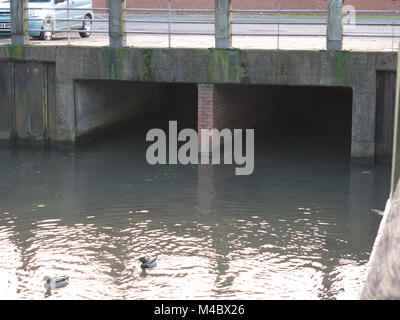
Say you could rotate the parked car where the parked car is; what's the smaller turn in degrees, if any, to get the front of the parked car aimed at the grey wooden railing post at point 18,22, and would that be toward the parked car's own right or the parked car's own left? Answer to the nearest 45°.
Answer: approximately 45° to the parked car's own left

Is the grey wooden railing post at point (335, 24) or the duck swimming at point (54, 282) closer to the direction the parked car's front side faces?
the duck swimming

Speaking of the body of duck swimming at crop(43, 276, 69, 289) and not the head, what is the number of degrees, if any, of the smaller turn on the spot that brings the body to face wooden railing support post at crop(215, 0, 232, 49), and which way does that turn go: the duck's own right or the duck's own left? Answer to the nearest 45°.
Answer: approximately 135° to the duck's own right

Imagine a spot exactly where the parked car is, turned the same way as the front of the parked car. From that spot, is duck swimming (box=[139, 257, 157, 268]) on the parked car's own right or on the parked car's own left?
on the parked car's own left

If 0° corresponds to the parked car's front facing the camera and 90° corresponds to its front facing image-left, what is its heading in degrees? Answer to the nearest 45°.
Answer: approximately 45°

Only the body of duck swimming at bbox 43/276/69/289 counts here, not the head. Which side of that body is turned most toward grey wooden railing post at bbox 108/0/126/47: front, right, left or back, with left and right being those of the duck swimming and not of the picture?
right

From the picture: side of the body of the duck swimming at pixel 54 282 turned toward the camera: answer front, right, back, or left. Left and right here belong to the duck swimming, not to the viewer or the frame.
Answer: left

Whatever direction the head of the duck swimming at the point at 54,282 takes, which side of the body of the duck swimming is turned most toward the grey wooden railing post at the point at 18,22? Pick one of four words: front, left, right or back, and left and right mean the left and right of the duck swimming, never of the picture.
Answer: right

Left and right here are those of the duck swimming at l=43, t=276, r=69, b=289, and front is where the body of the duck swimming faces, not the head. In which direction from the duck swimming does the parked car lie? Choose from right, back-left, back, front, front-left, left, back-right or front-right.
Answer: right

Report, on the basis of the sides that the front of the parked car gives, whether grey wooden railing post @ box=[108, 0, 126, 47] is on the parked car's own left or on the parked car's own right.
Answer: on the parked car's own left

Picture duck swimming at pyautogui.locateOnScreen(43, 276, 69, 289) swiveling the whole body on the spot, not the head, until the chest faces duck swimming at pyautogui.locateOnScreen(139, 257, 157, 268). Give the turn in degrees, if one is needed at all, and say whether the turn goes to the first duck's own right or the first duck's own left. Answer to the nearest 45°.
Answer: approximately 180°

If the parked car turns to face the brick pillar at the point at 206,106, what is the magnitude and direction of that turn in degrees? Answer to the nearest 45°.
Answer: approximately 90° to its left

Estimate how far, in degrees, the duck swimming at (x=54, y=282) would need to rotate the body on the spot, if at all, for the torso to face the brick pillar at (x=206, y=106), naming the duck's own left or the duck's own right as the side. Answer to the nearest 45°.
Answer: approximately 135° to the duck's own right

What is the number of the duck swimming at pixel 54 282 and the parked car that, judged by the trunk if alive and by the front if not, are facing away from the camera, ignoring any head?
0
